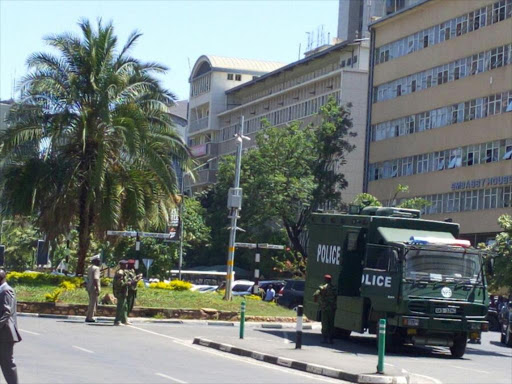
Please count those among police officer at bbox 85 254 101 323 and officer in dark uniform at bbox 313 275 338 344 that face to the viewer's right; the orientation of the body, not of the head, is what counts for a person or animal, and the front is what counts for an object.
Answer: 1

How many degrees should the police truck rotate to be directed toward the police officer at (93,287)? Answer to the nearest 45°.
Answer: approximately 135° to its right

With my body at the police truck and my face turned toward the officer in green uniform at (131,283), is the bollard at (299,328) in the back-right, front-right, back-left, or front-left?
front-left

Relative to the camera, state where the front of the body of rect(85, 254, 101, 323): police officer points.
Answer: to the viewer's right

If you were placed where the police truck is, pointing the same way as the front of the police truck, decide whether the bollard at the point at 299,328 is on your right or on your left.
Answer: on your right

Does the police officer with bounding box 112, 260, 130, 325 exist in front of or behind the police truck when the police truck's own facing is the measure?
behind

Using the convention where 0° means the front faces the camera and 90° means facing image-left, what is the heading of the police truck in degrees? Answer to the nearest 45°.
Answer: approximately 315°
